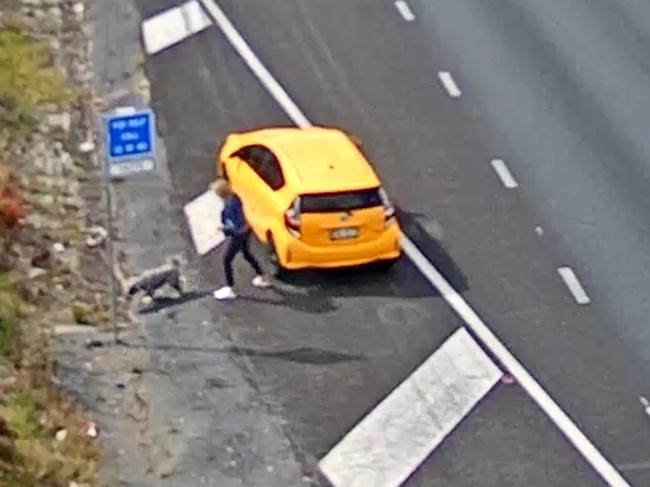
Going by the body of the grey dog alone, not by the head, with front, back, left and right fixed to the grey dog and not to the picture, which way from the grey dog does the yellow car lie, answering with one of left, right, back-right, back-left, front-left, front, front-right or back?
back

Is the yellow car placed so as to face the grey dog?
no

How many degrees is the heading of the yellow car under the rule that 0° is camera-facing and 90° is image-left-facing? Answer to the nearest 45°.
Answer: approximately 135°

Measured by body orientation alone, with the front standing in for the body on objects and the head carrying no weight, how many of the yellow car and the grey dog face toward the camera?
0

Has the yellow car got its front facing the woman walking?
no

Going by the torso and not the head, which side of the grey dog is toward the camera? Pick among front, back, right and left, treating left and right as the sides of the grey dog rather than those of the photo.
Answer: left

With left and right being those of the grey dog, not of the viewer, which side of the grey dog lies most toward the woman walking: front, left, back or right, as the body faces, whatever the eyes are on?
back
